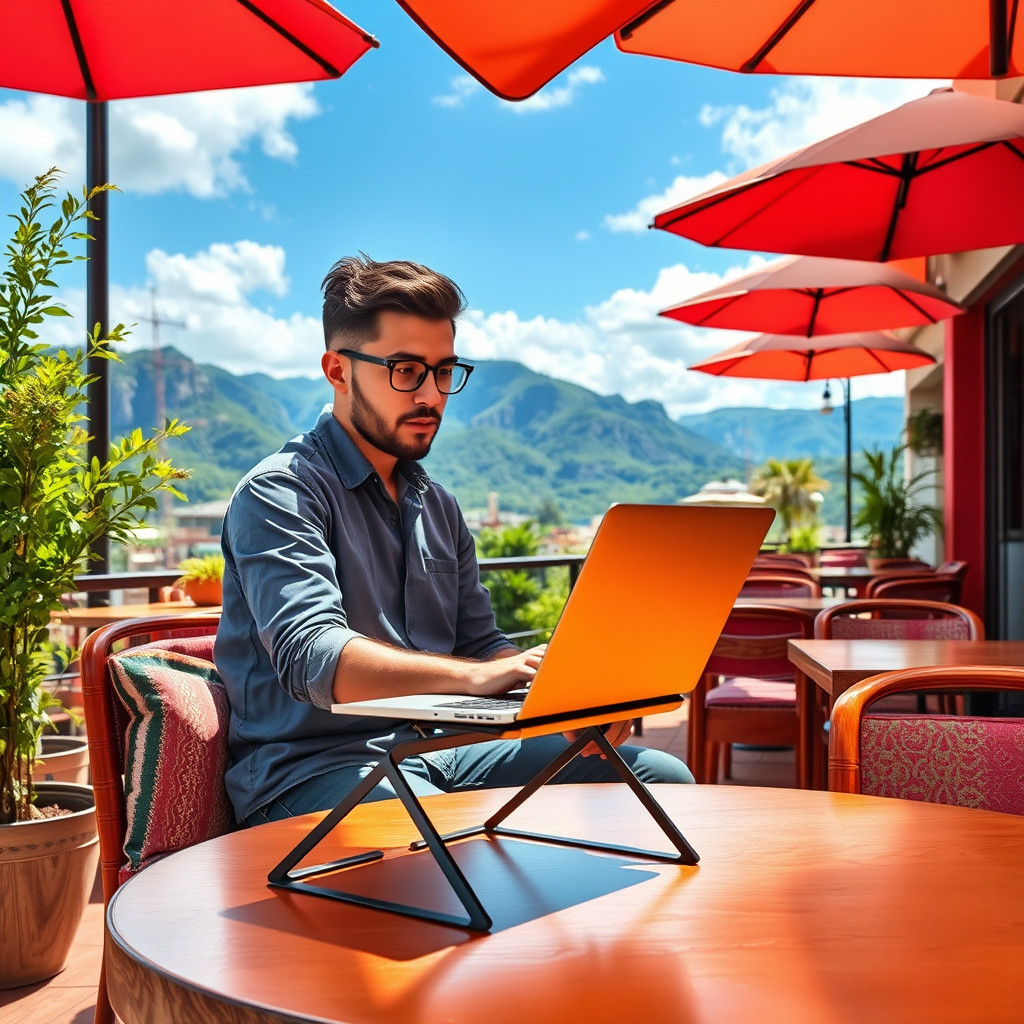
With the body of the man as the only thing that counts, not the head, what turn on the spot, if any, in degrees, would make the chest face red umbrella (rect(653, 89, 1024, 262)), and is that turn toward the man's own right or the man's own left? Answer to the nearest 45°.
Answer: approximately 90° to the man's own left

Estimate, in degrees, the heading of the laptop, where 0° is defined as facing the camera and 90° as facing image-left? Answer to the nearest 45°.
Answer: approximately 135°

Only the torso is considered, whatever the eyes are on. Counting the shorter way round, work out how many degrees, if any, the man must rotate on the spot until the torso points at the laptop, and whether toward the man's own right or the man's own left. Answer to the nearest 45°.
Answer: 0° — they already face it

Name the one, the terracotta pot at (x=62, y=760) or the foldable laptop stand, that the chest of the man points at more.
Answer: the foldable laptop stand

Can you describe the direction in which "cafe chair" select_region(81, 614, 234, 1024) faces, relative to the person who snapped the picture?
facing the viewer and to the right of the viewer

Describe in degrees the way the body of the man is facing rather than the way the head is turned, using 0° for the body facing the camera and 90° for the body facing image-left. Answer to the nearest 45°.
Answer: approximately 315°

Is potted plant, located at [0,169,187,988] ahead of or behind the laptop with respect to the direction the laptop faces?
ahead

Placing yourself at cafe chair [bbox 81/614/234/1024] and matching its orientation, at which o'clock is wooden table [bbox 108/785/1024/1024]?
The wooden table is roughly at 1 o'clock from the cafe chair.

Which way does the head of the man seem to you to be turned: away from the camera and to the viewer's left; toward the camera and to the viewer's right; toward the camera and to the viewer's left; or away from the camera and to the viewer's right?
toward the camera and to the viewer's right

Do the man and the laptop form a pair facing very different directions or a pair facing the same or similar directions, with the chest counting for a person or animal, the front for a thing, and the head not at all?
very different directions

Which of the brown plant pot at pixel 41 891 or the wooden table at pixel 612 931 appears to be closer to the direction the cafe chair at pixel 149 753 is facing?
the wooden table

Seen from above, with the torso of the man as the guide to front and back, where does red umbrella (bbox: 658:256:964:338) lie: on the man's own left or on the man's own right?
on the man's own left
